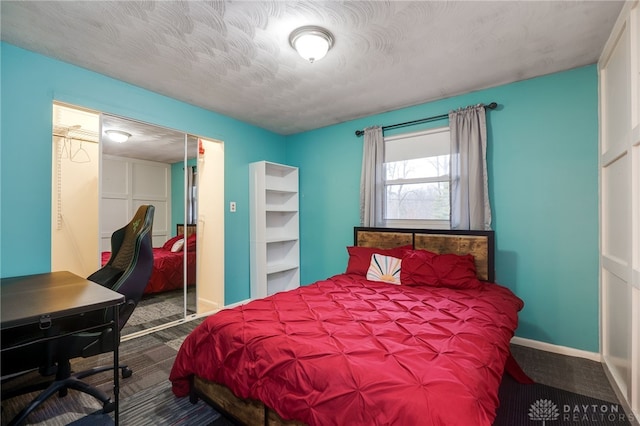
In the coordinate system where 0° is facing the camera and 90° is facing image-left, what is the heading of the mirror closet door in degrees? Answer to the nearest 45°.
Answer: approximately 315°

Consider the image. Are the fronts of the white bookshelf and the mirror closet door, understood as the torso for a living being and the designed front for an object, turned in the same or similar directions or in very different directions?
same or similar directions

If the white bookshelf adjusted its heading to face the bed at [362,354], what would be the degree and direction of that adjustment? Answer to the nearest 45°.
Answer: approximately 45° to its right

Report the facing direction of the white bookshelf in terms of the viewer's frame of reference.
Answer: facing the viewer and to the right of the viewer

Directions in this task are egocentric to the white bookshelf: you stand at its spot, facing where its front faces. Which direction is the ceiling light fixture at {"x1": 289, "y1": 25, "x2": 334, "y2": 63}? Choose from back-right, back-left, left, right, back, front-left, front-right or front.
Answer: front-right

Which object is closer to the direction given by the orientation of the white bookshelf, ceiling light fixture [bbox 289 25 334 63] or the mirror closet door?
the ceiling light fixture

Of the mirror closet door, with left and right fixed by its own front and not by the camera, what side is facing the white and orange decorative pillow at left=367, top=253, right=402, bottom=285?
front

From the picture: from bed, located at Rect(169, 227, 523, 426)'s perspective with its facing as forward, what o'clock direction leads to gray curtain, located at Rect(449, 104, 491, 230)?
The gray curtain is roughly at 6 o'clock from the bed.

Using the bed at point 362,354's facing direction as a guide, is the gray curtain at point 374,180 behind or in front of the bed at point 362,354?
behind

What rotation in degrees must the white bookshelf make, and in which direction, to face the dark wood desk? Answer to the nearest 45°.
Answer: approximately 90° to its right

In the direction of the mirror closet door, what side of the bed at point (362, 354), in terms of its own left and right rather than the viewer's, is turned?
right

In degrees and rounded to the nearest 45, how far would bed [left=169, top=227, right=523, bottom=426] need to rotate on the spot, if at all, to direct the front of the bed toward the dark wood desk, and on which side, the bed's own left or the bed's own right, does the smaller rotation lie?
approximately 45° to the bed's own right

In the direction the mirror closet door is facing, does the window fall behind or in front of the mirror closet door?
in front

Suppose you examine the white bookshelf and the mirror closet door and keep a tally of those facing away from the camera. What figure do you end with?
0

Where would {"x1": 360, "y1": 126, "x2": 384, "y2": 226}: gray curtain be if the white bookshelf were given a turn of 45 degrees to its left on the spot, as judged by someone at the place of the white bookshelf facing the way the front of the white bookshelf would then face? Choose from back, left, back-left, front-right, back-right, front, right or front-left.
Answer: front-right

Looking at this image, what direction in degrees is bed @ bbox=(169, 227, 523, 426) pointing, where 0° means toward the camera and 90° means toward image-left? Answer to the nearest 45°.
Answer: approximately 45°
